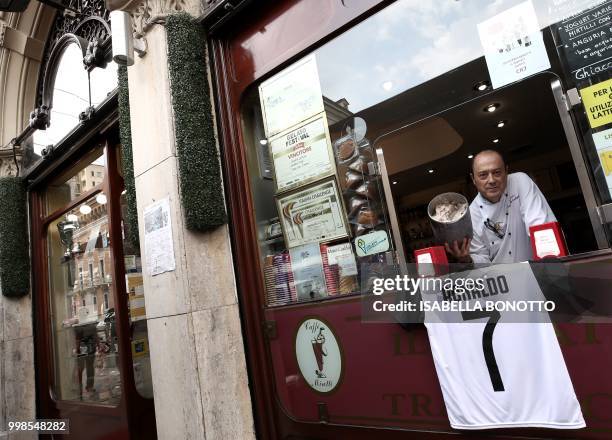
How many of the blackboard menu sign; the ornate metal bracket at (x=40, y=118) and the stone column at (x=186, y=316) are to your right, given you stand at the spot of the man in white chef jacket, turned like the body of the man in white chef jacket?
2

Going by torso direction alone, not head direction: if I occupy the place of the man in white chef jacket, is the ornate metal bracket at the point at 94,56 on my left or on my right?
on my right

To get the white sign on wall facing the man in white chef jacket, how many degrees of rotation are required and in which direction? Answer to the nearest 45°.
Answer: approximately 90° to its left

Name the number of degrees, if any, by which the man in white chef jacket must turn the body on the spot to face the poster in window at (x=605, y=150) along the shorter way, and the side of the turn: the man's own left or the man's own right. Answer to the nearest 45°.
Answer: approximately 45° to the man's own left

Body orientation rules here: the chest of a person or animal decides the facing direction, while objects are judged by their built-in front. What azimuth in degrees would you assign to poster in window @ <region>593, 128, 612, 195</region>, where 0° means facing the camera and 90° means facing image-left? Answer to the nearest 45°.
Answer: approximately 0°

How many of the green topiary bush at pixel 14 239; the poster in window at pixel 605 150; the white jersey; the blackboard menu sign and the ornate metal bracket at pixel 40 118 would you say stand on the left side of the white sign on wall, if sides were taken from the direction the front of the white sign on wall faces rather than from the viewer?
3
